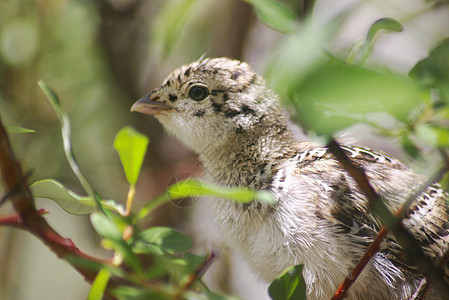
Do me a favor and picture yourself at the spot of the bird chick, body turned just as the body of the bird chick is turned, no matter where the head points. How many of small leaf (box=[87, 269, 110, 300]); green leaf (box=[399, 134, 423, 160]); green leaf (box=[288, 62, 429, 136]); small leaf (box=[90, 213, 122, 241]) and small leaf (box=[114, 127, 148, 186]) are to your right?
0

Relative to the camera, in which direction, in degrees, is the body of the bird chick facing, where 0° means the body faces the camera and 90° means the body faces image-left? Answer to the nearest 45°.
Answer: approximately 90°

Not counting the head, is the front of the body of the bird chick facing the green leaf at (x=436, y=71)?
no

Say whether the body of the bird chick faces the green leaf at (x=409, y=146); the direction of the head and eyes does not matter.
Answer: no

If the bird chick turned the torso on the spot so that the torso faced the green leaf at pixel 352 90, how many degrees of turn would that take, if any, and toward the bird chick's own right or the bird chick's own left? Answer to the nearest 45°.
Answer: approximately 90° to the bird chick's own left

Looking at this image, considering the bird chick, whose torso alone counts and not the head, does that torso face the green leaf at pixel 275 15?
no

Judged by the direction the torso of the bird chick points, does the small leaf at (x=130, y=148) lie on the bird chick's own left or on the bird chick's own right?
on the bird chick's own left

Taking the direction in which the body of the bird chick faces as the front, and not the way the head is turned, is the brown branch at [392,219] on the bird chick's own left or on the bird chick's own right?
on the bird chick's own left
